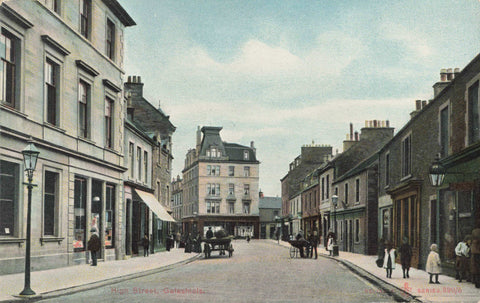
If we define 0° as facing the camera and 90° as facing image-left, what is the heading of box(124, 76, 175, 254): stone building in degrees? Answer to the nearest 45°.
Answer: approximately 270°

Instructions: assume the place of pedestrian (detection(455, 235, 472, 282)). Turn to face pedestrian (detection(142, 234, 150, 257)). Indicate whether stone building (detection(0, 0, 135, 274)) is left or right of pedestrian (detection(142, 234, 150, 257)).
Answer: left

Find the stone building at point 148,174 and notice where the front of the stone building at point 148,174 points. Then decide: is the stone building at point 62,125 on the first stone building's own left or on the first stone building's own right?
on the first stone building's own right

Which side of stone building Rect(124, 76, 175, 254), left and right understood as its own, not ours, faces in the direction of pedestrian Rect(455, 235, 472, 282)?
right

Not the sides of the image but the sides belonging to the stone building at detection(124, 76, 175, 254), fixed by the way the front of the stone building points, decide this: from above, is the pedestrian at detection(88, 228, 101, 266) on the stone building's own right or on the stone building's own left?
on the stone building's own right
